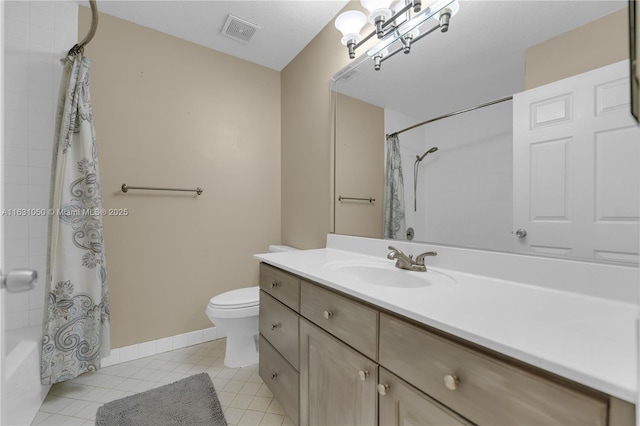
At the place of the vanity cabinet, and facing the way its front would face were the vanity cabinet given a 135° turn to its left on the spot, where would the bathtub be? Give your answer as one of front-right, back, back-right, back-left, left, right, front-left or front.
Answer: back

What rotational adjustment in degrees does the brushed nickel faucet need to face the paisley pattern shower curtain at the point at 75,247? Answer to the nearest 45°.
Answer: approximately 45° to its right

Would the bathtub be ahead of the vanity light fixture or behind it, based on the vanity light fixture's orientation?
ahead

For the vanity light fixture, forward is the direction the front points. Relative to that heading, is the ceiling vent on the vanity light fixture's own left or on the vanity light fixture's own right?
on the vanity light fixture's own right

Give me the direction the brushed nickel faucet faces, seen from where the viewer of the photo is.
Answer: facing the viewer and to the left of the viewer

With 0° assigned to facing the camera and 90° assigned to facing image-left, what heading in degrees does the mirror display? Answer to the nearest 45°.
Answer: approximately 45°

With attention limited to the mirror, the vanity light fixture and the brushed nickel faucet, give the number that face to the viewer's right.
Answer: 0

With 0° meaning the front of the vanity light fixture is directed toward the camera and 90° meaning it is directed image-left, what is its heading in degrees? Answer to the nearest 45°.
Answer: approximately 45°
